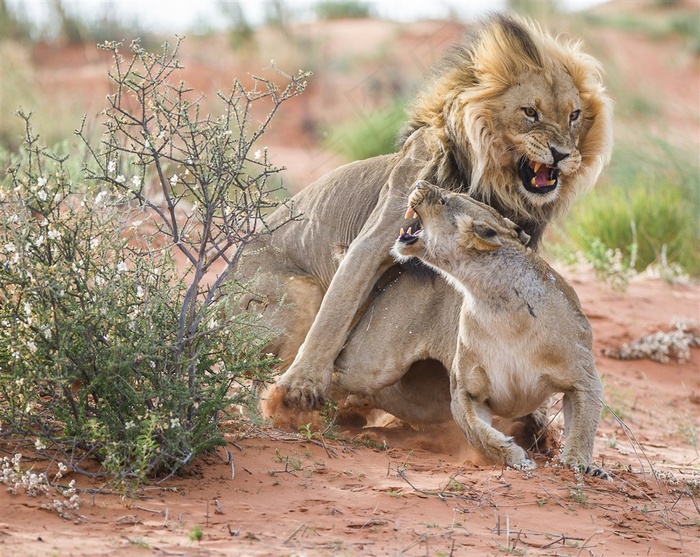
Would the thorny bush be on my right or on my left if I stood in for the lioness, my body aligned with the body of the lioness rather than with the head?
on my right

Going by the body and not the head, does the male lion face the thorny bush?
no

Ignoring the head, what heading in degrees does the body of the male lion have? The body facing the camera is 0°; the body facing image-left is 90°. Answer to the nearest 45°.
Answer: approximately 315°
